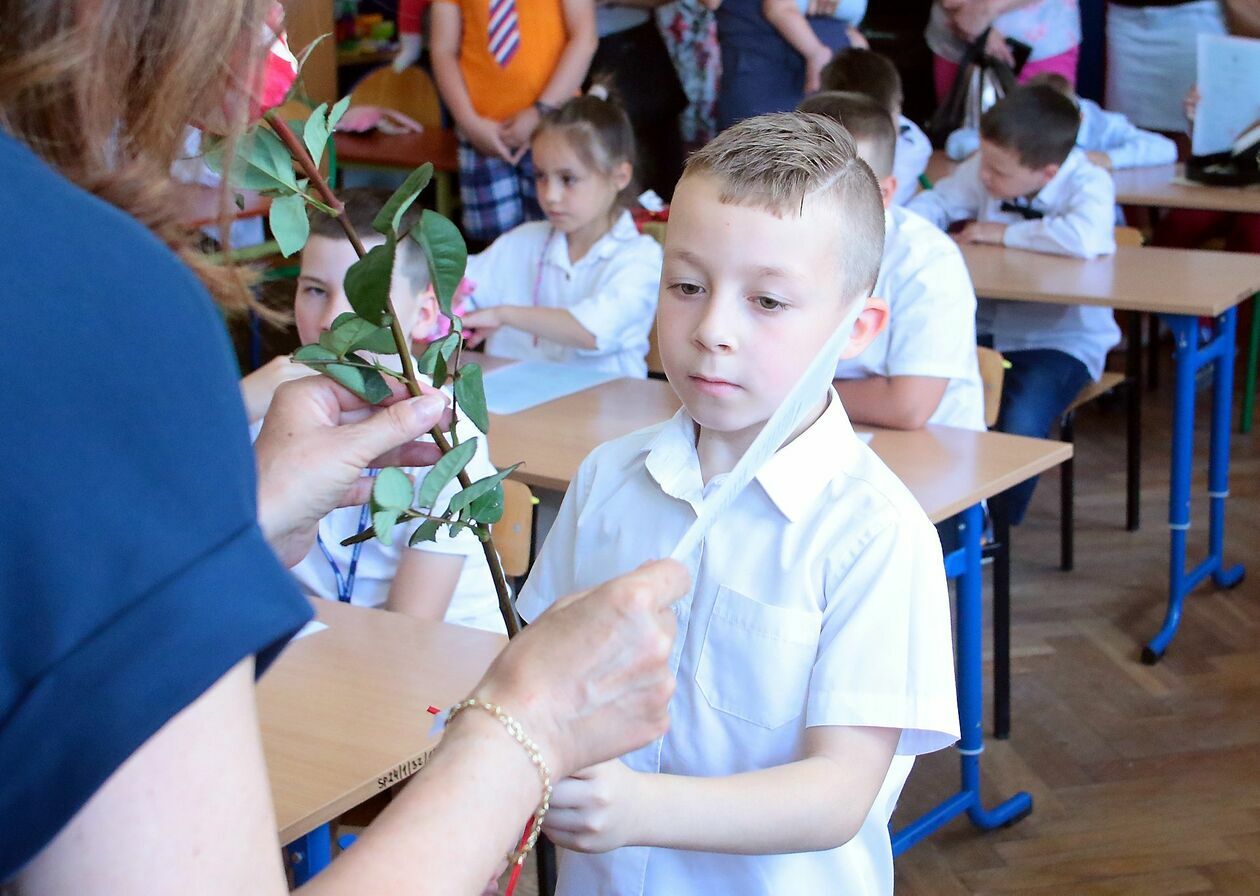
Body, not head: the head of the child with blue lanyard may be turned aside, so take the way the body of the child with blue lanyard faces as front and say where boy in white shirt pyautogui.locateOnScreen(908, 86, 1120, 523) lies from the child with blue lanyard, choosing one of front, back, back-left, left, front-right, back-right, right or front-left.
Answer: back

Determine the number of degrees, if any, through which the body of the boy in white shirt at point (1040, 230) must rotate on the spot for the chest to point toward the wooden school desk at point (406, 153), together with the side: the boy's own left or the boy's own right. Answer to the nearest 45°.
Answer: approximately 90° to the boy's own right

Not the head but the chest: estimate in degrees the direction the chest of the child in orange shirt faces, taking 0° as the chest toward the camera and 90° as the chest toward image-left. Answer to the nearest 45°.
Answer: approximately 0°

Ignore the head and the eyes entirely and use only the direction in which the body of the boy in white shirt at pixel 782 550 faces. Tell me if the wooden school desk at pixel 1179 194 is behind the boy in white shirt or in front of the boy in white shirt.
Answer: behind

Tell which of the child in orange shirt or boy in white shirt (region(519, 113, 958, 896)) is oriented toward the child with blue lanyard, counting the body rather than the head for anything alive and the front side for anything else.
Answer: the child in orange shirt

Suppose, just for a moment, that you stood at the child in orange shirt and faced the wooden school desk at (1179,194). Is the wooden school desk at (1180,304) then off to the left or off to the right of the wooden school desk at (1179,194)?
right

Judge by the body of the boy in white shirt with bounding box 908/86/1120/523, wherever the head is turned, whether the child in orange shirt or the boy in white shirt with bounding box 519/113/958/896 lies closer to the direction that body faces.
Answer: the boy in white shirt

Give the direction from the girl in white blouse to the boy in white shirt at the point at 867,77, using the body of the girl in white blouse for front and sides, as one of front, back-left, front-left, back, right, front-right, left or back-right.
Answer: back

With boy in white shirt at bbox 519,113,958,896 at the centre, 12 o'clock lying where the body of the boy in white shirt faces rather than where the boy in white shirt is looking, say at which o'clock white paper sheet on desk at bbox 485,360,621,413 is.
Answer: The white paper sheet on desk is roughly at 4 o'clock from the boy in white shirt.

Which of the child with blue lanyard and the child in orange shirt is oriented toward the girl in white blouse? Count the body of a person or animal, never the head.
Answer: the child in orange shirt

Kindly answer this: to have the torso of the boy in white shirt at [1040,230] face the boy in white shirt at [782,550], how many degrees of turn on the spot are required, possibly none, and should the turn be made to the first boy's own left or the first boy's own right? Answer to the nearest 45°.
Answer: approximately 45° to the first boy's own left

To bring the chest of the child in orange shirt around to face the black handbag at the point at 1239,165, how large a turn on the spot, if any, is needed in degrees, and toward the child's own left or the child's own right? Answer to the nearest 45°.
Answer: approximately 90° to the child's own left

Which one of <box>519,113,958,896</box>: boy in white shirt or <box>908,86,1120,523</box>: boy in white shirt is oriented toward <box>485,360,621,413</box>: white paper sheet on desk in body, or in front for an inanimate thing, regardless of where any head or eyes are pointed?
<box>908,86,1120,523</box>: boy in white shirt
